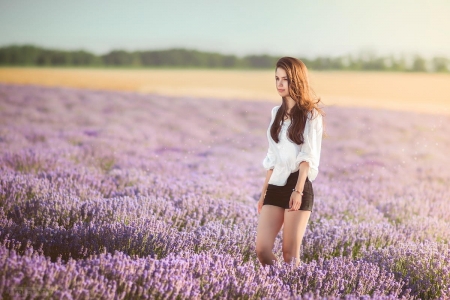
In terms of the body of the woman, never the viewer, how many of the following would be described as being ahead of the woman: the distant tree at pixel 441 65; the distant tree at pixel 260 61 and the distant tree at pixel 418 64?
0

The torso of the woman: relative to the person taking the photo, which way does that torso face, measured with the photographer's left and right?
facing the viewer and to the left of the viewer

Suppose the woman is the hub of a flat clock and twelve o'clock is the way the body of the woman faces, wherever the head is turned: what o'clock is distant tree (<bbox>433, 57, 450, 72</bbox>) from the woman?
The distant tree is roughly at 5 o'clock from the woman.

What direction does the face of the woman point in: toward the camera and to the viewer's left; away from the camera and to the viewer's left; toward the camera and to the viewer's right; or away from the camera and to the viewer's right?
toward the camera and to the viewer's left

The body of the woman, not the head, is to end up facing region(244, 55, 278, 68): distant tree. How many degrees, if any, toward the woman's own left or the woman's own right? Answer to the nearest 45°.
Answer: approximately 135° to the woman's own right

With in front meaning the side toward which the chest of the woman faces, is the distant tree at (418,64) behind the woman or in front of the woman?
behind

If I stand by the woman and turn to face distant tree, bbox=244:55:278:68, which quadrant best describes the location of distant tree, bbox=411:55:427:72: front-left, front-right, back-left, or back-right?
front-right
